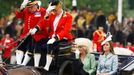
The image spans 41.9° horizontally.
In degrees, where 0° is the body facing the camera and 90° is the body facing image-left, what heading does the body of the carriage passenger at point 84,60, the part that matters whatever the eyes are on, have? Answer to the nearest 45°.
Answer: approximately 45°

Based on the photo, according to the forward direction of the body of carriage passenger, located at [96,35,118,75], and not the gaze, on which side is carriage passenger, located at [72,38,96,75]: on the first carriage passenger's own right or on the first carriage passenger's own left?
on the first carriage passenger's own right

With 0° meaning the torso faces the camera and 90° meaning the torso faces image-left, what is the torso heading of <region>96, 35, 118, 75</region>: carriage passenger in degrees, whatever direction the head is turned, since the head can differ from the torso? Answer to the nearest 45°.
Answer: approximately 45°
